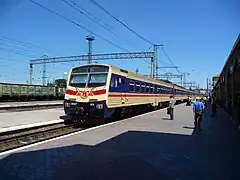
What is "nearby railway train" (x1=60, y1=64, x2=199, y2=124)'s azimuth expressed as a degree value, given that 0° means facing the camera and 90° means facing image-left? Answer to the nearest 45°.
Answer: approximately 45°

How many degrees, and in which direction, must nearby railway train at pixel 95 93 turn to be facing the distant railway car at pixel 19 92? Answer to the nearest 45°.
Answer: approximately 90° to its right
